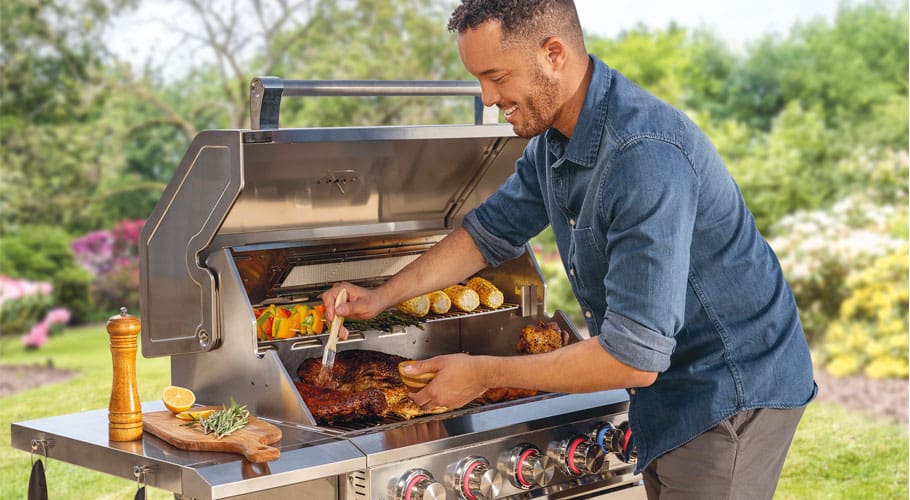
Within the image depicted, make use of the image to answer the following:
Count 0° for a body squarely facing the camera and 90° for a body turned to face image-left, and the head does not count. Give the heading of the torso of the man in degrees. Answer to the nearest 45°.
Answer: approximately 90°

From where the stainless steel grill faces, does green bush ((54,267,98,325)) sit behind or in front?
behind

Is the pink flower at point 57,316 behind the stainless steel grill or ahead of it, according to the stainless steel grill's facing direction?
behind

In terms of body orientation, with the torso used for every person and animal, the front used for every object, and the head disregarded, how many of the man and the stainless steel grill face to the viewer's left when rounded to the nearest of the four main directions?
1

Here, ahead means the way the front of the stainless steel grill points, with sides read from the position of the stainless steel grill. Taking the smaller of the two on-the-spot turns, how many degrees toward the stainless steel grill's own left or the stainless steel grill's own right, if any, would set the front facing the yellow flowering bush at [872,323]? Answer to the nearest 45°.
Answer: approximately 90° to the stainless steel grill's own left

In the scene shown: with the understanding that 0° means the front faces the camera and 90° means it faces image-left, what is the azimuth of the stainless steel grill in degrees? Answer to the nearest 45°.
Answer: approximately 315°

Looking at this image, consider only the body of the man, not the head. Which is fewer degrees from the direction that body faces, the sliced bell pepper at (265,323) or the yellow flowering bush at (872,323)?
the sliced bell pepper

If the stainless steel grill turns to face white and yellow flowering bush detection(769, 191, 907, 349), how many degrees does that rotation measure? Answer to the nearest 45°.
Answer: approximately 90° to its left

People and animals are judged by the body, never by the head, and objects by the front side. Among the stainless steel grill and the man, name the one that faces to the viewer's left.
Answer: the man

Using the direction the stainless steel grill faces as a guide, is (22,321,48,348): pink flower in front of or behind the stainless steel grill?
behind

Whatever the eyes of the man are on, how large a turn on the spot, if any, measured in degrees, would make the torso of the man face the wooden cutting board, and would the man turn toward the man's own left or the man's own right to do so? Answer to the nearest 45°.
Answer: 0° — they already face it
